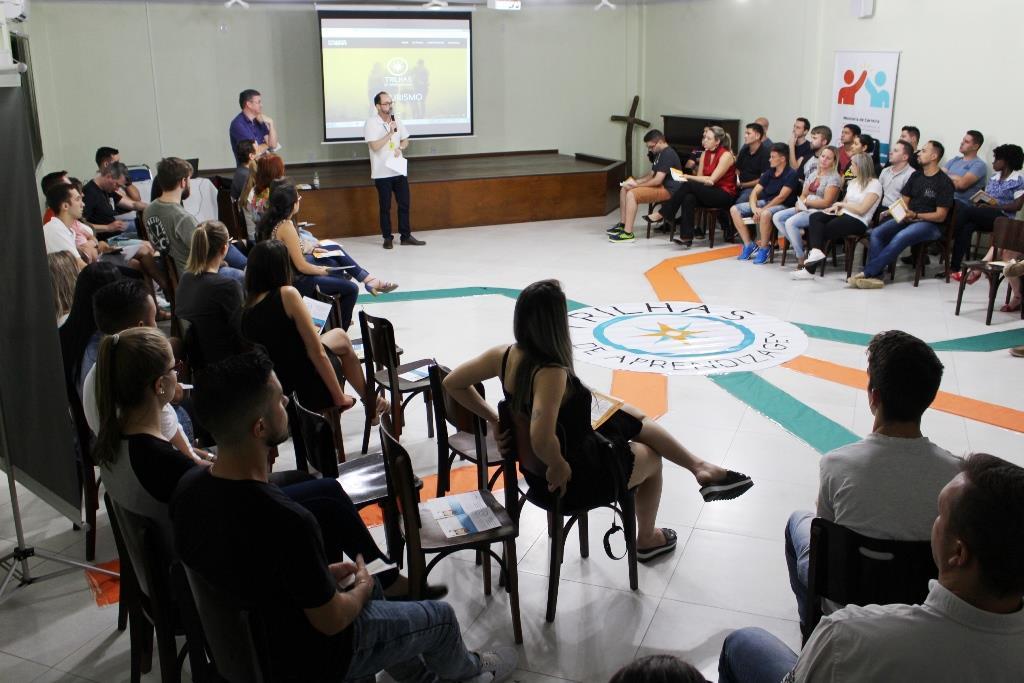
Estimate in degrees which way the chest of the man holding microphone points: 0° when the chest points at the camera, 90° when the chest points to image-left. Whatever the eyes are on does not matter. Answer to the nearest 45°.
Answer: approximately 315°

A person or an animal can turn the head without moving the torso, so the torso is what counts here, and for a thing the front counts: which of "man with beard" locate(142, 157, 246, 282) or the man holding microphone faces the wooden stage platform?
the man with beard

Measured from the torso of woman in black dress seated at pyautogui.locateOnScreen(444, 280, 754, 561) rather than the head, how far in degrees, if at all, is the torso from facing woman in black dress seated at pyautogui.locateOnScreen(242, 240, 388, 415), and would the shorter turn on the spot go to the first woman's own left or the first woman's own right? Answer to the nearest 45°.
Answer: approximately 90° to the first woman's own left

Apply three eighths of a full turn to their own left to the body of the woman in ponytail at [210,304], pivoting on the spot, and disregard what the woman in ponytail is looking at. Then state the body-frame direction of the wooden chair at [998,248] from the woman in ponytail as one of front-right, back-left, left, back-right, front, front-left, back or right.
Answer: back

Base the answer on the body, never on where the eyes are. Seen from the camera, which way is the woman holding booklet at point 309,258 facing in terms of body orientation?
to the viewer's right

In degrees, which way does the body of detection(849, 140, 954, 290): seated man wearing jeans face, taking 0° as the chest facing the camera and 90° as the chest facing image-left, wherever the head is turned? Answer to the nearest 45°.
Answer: approximately 45°

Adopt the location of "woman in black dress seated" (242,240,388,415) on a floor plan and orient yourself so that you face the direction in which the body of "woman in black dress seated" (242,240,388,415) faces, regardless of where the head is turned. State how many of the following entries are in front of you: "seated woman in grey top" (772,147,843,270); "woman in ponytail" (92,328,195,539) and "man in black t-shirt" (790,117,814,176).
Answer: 2

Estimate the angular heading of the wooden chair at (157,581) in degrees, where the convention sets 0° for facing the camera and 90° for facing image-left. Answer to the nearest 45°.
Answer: approximately 225°

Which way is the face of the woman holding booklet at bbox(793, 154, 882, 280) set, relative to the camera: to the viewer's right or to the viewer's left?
to the viewer's left

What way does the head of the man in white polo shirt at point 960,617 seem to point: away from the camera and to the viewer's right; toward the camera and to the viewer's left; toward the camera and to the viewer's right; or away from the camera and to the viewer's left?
away from the camera and to the viewer's left

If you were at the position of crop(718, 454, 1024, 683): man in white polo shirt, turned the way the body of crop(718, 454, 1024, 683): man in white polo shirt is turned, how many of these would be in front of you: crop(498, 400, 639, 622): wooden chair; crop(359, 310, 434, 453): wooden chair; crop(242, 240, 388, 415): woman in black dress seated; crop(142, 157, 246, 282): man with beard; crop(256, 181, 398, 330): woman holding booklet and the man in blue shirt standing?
6

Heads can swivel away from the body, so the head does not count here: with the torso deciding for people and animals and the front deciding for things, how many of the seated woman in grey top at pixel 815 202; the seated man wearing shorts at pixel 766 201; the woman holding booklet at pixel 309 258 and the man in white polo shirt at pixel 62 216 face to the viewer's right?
2

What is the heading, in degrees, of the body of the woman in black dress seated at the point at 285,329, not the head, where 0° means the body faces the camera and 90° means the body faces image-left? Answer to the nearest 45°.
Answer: approximately 225°

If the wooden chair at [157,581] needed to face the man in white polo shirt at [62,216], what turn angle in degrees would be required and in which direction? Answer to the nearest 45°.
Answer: approximately 45° to its left

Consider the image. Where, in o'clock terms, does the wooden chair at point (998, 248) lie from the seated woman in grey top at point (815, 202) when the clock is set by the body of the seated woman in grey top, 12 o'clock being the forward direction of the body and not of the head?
The wooden chair is roughly at 9 o'clock from the seated woman in grey top.

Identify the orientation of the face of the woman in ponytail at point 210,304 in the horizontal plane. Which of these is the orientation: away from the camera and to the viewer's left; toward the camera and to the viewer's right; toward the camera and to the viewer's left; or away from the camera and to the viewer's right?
away from the camera and to the viewer's right

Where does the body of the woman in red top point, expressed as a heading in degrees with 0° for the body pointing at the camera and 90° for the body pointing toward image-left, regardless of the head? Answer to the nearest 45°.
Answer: approximately 45°

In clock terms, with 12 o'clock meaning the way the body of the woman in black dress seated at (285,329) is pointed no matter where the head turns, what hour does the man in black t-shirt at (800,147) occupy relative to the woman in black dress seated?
The man in black t-shirt is roughly at 12 o'clock from the woman in black dress seated.
